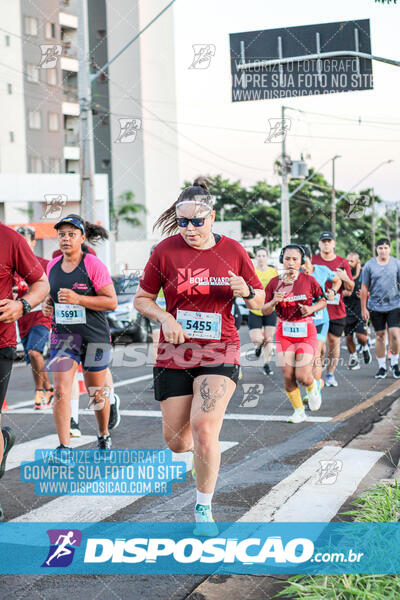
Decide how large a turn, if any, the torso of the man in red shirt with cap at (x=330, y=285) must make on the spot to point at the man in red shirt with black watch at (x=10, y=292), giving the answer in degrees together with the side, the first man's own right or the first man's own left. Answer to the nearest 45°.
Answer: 0° — they already face them

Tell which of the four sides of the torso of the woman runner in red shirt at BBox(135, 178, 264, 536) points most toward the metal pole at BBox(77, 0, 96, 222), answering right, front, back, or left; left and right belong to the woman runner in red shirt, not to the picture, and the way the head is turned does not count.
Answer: back

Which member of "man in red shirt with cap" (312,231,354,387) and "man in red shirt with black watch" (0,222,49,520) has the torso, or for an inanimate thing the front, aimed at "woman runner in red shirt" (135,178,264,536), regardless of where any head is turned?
"man in red shirt with cap" (312,231,354,387)

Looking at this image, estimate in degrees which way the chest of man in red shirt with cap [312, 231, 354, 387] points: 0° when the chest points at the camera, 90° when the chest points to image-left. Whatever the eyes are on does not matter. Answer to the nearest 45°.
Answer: approximately 0°

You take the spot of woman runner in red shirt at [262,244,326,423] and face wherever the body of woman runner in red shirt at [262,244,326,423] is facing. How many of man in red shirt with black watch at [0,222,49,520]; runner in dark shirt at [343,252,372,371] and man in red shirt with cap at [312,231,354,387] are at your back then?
2

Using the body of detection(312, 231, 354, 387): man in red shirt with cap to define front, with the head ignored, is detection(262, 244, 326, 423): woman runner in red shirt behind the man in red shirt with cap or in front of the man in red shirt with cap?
in front

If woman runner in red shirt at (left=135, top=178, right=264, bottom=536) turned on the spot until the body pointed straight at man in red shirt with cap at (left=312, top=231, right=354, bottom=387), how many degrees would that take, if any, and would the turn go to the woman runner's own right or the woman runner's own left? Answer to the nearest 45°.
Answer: approximately 180°
